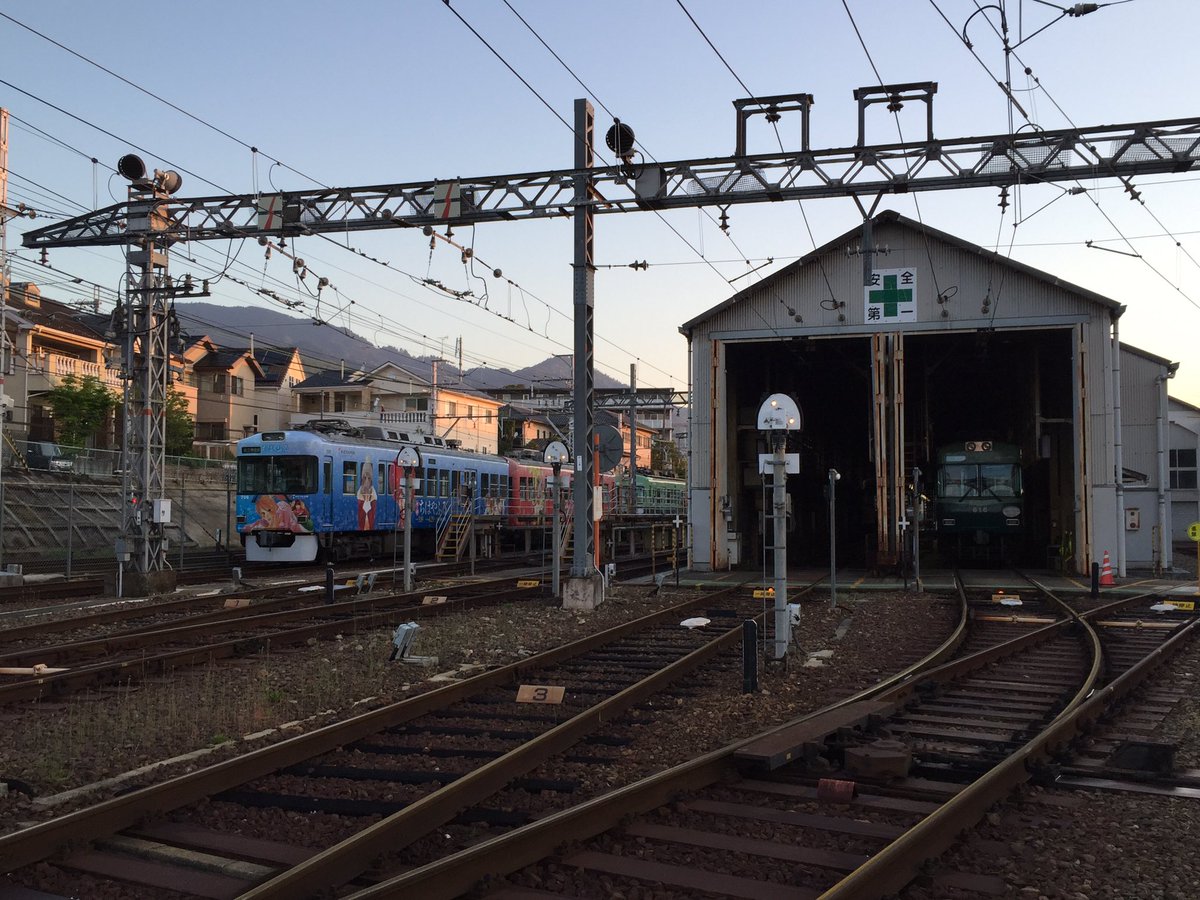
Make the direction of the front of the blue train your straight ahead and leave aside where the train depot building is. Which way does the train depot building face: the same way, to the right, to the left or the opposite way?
the same way

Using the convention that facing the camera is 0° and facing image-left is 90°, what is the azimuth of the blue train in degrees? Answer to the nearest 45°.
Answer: approximately 45°

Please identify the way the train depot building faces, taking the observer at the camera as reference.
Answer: facing the viewer

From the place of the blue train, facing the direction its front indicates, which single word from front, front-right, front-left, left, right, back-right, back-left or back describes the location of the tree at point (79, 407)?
right

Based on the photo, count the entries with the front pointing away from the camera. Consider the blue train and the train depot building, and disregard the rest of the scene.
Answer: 0

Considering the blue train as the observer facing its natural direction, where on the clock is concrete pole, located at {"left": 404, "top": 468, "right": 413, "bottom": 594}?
The concrete pole is roughly at 10 o'clock from the blue train.

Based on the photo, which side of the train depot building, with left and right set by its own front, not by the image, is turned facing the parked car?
right

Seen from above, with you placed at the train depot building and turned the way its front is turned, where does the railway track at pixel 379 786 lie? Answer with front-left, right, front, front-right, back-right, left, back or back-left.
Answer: front

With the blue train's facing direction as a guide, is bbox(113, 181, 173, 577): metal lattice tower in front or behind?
in front

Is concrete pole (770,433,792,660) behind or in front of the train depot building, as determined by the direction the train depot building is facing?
in front

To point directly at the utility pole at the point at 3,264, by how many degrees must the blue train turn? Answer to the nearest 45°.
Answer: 0° — it already faces it
